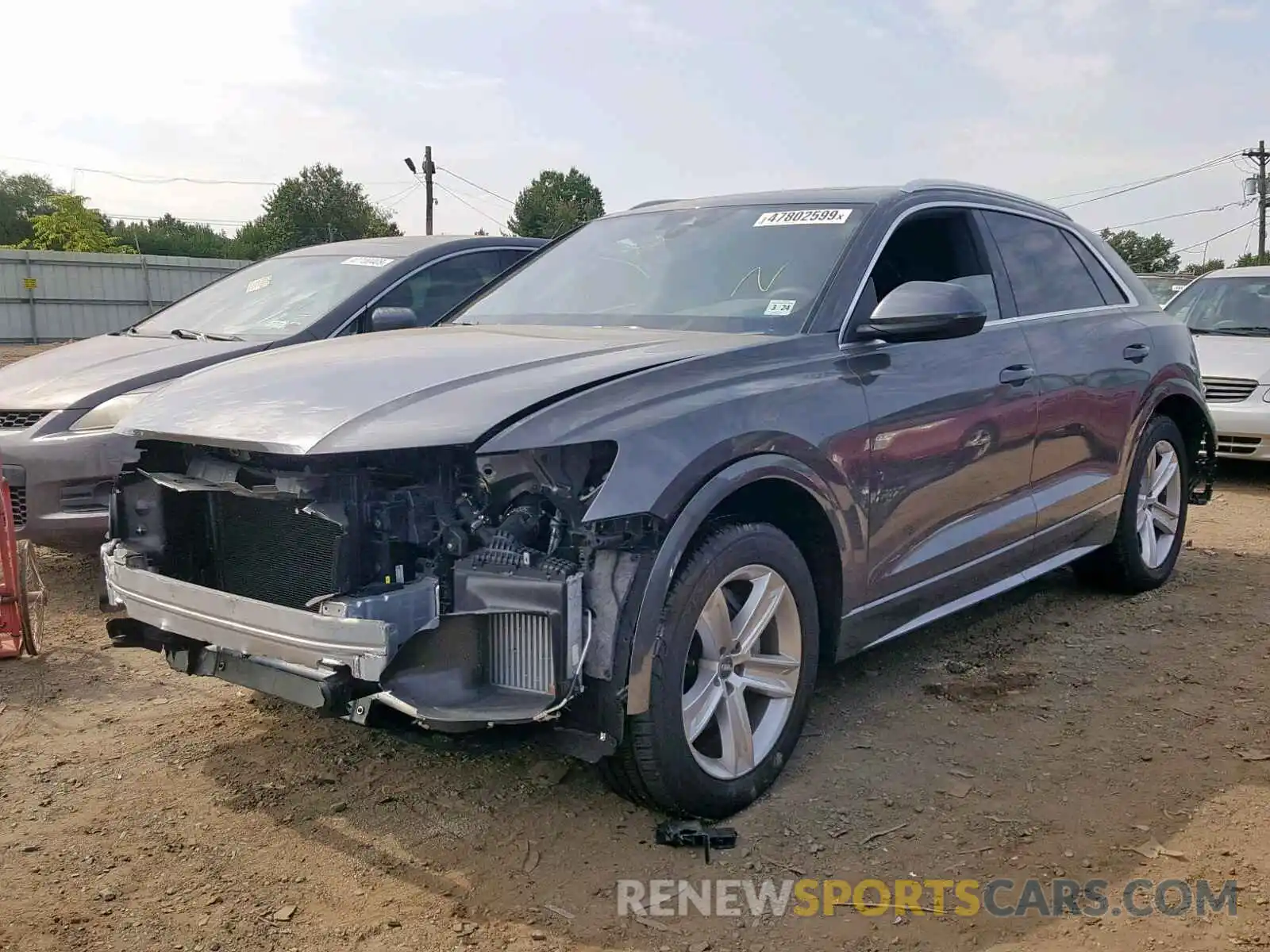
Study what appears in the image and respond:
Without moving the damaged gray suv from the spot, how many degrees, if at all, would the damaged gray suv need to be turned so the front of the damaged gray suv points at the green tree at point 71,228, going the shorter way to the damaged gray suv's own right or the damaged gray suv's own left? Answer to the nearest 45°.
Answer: approximately 90° to the damaged gray suv's own right

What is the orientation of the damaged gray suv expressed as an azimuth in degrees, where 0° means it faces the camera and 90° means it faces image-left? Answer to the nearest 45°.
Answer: approximately 45°

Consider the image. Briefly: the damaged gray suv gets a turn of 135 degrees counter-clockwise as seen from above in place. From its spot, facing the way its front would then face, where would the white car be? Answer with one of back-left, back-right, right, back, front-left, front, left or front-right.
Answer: front-left
